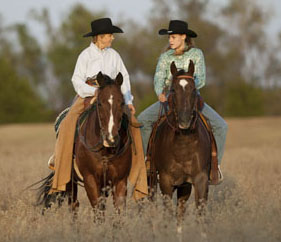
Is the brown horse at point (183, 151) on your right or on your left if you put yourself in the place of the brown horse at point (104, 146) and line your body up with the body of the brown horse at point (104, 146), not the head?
on your left

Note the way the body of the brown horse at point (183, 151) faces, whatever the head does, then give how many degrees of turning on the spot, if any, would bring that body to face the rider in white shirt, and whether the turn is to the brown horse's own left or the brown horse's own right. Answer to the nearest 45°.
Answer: approximately 90° to the brown horse's own right

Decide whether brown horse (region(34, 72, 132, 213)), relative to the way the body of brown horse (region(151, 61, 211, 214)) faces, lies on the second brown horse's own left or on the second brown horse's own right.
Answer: on the second brown horse's own right

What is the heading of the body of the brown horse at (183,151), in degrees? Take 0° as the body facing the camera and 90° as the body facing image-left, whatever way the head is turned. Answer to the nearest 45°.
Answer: approximately 0°
